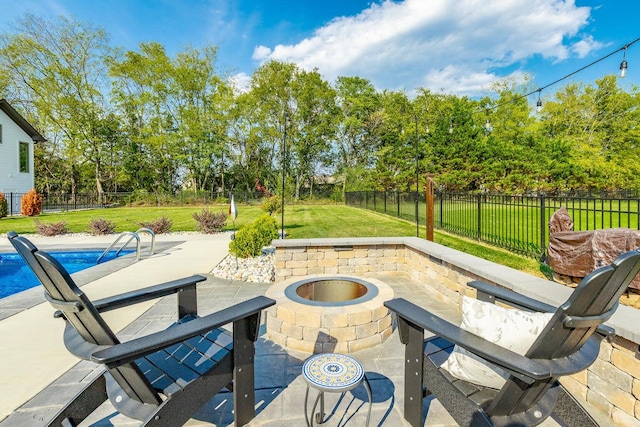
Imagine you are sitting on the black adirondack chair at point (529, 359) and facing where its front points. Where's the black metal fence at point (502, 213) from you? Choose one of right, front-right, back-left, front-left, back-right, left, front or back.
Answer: front-right

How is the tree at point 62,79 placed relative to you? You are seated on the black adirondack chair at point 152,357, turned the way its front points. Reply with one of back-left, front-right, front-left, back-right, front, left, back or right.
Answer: front-left

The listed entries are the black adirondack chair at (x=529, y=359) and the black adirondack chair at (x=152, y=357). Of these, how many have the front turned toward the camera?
0

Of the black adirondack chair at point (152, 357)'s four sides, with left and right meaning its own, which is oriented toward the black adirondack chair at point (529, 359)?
right

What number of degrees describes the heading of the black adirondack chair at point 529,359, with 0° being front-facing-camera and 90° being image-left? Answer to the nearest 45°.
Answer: approximately 135°

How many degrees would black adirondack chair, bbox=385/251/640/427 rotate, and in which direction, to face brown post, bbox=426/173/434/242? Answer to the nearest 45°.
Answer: approximately 45° to its right

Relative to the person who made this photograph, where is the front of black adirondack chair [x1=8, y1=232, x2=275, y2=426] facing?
facing away from the viewer and to the right of the viewer

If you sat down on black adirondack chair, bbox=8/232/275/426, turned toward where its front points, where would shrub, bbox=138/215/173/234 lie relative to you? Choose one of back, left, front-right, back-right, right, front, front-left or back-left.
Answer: front-left

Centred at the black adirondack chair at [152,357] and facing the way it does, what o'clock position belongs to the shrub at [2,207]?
The shrub is roughly at 10 o'clock from the black adirondack chair.

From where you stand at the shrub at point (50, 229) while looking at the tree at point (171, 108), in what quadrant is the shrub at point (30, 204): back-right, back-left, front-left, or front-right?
front-left

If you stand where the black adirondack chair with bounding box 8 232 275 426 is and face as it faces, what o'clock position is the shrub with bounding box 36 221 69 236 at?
The shrub is roughly at 10 o'clock from the black adirondack chair.

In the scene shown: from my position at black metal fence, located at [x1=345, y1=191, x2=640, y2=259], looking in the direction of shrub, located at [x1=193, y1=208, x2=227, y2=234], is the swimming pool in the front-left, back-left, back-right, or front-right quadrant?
front-left
